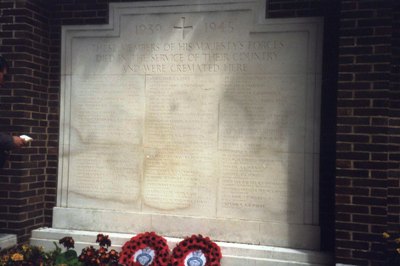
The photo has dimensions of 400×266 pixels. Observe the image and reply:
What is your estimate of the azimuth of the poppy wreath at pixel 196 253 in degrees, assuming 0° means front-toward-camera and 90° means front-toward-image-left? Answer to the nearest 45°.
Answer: approximately 0°

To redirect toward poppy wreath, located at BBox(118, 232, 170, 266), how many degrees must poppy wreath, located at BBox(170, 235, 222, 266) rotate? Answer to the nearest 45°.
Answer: approximately 90° to its right

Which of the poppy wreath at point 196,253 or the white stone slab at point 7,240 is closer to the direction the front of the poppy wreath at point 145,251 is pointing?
the poppy wreath

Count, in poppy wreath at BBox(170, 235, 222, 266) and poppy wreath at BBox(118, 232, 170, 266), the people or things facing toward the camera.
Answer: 2

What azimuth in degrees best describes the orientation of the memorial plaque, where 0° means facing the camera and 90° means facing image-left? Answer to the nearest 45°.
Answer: approximately 0°

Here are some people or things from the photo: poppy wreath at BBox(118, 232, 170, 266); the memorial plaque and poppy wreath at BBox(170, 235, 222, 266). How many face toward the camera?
3
